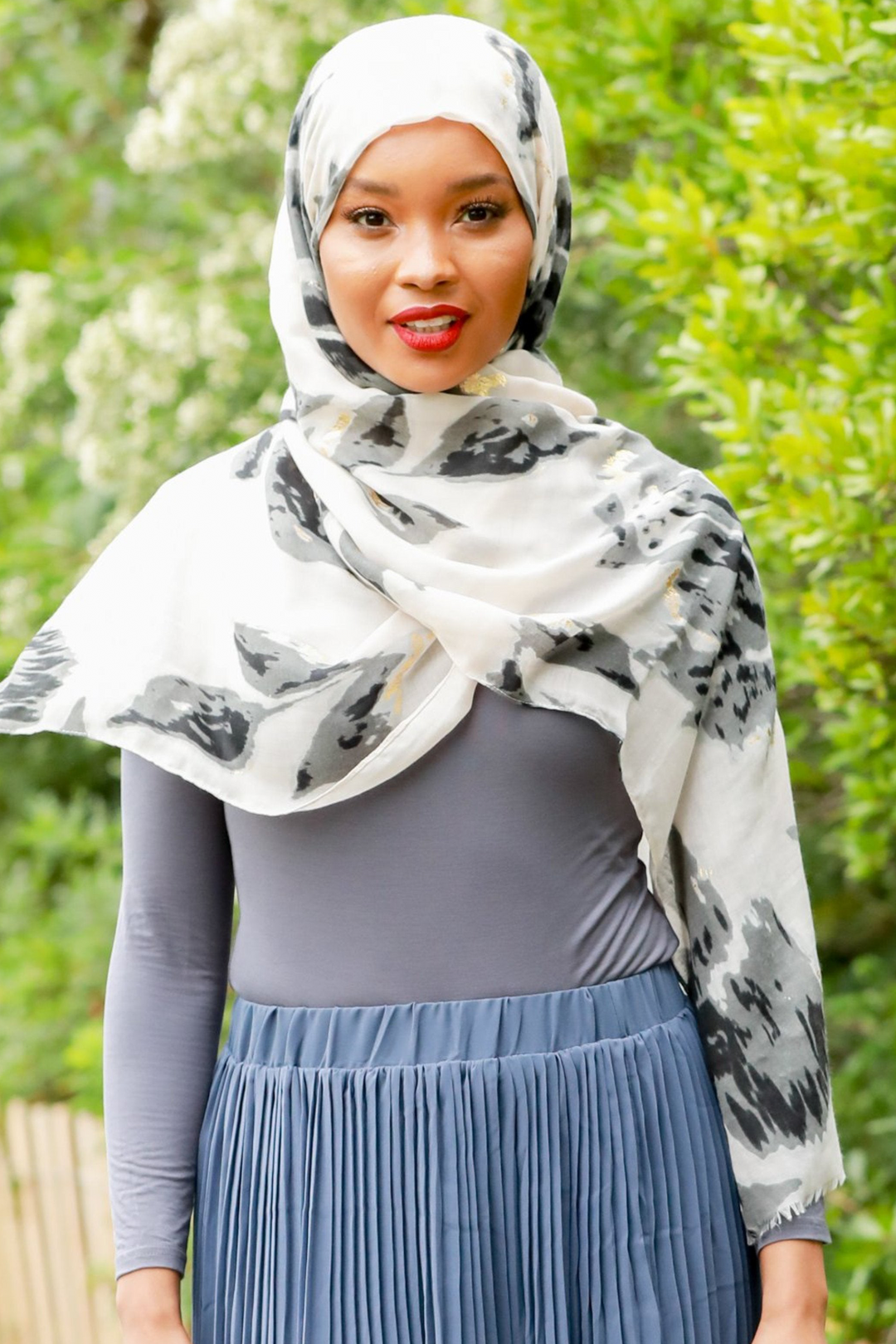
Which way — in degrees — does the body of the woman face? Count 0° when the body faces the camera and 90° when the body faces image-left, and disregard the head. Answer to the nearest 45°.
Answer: approximately 0°

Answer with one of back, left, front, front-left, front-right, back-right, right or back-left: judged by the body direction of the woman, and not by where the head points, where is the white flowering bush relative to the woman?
back
